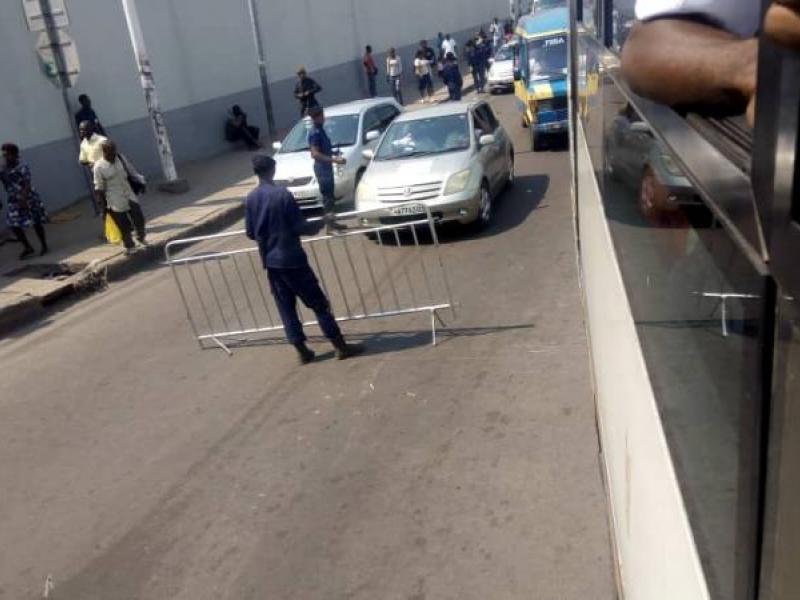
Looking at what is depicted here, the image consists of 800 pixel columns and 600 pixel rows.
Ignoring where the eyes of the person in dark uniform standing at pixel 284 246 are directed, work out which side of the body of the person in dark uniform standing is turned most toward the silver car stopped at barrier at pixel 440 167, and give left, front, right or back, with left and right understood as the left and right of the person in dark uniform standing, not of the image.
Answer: front

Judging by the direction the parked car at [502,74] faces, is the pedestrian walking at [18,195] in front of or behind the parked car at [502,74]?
in front

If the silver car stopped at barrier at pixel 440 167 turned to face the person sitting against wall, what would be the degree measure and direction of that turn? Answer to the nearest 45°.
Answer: approximately 90° to its right

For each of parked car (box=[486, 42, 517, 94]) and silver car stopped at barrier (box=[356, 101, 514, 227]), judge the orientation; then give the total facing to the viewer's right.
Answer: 0

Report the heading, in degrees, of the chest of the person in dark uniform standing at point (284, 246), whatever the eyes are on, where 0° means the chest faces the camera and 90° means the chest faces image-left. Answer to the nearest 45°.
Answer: approximately 225°

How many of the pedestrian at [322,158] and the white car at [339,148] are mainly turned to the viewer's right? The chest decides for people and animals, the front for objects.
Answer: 1

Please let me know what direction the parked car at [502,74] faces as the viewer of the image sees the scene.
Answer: facing the viewer and to the left of the viewer

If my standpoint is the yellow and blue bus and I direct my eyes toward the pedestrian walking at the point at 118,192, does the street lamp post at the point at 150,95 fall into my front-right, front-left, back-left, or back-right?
front-right

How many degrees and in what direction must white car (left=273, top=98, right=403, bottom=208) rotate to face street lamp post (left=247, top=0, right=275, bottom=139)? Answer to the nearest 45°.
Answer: approximately 135° to its right

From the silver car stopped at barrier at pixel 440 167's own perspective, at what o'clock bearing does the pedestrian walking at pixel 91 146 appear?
The pedestrian walking is roughly at 2 o'clock from the silver car stopped at barrier.

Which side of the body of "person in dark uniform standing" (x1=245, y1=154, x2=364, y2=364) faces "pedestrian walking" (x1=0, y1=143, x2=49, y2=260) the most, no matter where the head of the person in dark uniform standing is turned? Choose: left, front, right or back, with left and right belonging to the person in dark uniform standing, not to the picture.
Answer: left

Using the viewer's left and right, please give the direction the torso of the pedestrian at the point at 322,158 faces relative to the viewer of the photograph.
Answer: facing to the right of the viewer

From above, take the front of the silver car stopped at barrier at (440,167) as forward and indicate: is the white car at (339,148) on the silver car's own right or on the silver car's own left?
on the silver car's own right
